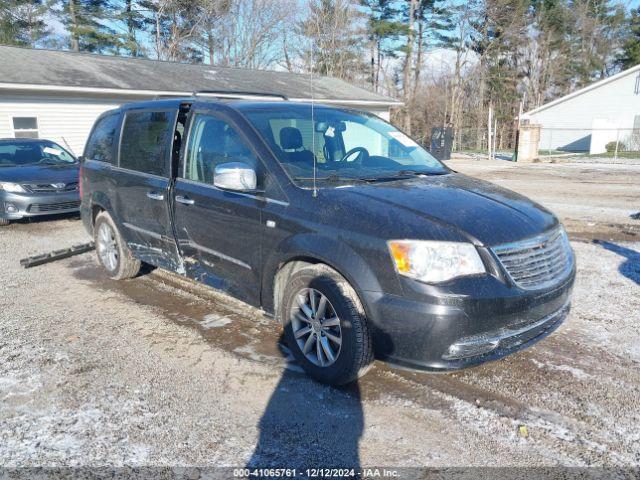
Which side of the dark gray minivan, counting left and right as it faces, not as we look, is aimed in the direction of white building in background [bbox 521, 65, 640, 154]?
left

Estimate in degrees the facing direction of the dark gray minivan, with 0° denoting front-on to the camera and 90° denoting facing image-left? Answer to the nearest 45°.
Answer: approximately 315°

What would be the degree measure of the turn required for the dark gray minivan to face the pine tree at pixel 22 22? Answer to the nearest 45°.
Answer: approximately 180°

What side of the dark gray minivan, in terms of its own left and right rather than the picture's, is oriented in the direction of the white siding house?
back

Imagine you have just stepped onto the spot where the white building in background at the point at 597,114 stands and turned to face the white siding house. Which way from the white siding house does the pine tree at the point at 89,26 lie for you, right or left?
right

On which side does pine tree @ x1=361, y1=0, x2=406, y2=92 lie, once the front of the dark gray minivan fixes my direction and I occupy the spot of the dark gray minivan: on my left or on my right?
on my left

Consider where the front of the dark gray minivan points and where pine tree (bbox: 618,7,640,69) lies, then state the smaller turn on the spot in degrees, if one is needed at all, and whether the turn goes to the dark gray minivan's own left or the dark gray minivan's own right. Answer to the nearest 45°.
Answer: approximately 90° to the dark gray minivan's own left

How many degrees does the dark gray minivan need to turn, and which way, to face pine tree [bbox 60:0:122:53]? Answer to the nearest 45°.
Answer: approximately 180°
